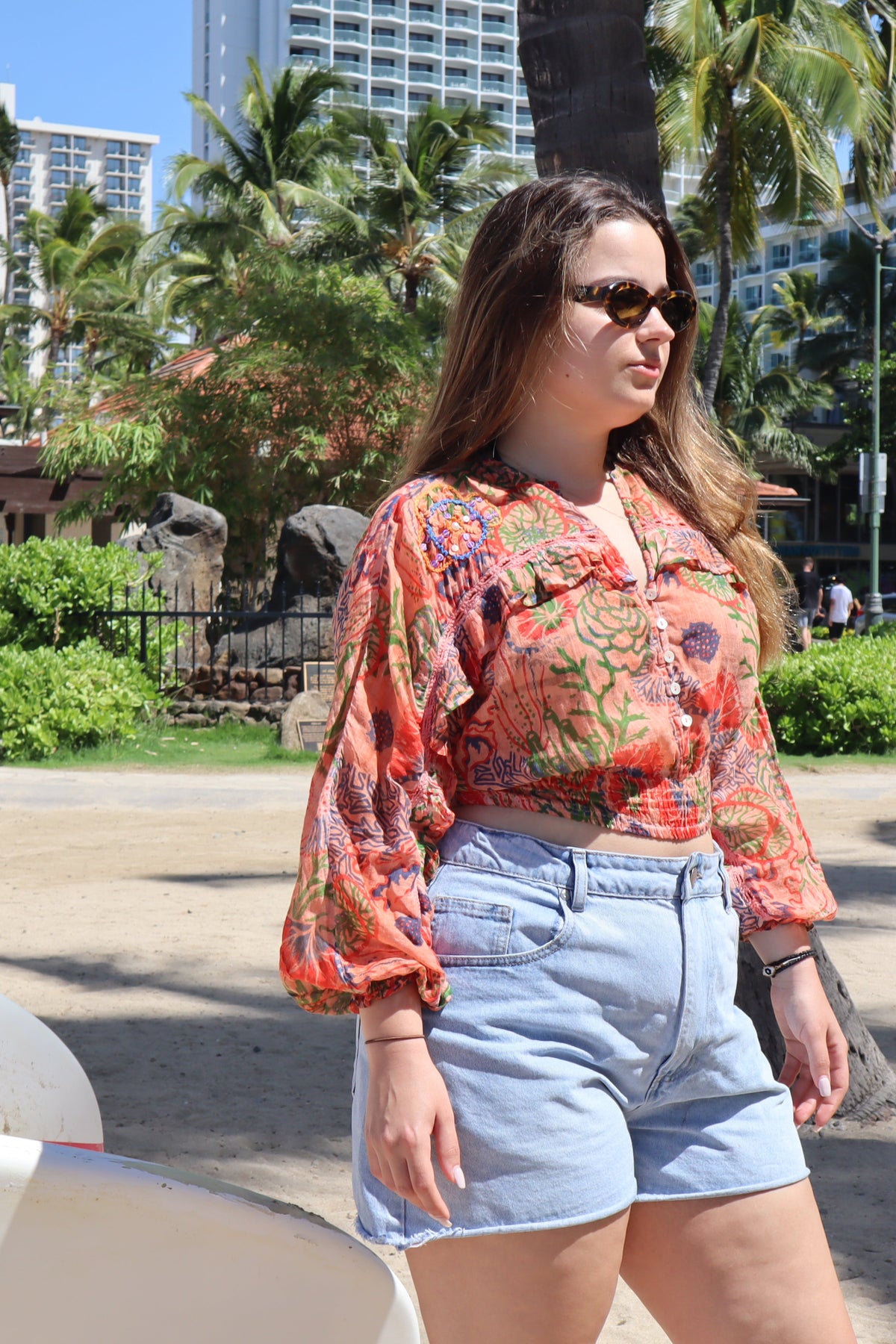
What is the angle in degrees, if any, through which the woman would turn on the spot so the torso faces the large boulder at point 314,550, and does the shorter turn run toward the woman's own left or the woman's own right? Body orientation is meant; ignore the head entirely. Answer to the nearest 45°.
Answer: approximately 135° to the woman's own left

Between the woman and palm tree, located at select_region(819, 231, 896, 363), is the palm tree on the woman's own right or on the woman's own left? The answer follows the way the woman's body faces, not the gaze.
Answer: on the woman's own left

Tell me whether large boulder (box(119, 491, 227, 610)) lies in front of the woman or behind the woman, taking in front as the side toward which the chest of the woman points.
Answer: behind

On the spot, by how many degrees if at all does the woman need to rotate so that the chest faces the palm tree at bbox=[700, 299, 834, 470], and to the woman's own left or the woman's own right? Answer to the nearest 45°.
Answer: approximately 135° to the woman's own left

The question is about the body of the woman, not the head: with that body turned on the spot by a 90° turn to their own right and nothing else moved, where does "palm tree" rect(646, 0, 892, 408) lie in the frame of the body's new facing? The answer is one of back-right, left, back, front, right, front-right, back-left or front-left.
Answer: back-right

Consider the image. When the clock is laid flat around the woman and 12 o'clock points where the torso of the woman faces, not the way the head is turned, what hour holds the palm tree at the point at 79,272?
The palm tree is roughly at 7 o'clock from the woman.

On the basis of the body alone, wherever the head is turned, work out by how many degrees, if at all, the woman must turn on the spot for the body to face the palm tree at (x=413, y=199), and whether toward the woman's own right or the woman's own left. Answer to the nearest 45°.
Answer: approximately 135° to the woman's own left

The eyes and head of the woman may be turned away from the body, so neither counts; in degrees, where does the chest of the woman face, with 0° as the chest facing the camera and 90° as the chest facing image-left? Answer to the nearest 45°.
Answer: approximately 315°
